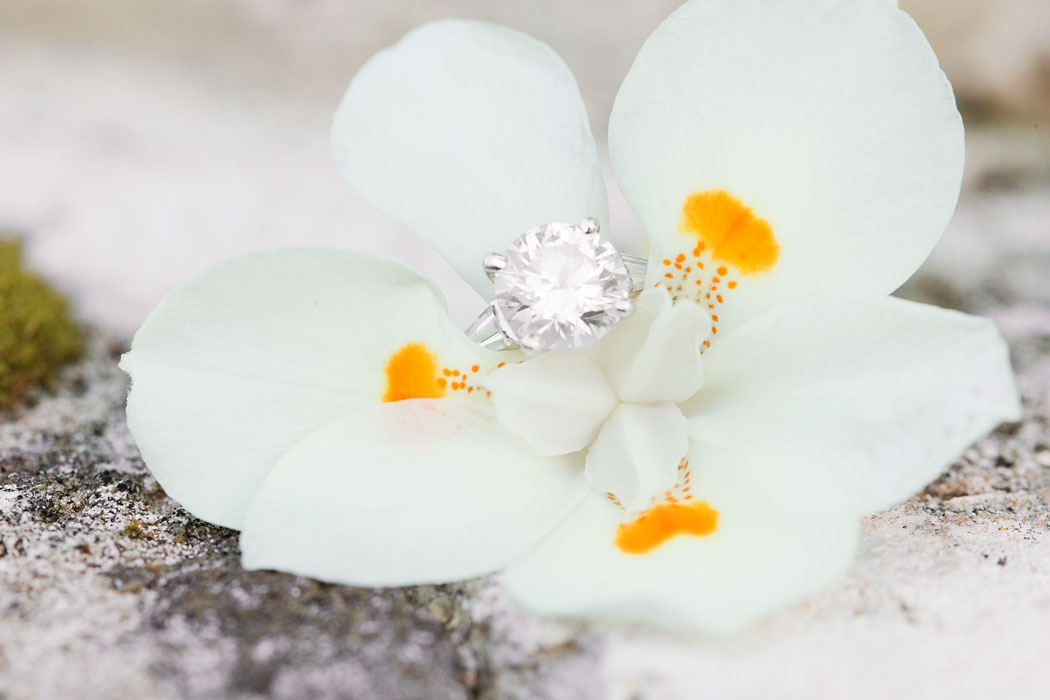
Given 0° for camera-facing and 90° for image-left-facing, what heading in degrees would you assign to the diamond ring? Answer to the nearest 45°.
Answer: approximately 0°
